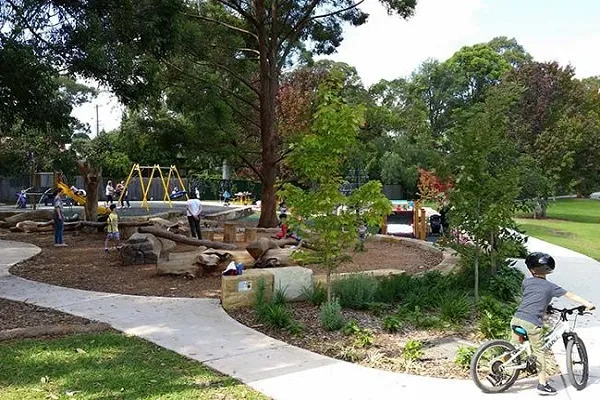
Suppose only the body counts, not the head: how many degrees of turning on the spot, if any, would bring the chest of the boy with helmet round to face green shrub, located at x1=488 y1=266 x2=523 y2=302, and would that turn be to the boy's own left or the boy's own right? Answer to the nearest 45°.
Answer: approximately 45° to the boy's own left

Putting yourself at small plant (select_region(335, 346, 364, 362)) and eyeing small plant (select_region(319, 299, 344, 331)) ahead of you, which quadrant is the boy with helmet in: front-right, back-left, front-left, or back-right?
back-right

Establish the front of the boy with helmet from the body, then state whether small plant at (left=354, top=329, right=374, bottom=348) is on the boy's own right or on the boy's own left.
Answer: on the boy's own left

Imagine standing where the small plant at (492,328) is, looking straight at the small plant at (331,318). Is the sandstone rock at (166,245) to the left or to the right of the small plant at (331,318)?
right

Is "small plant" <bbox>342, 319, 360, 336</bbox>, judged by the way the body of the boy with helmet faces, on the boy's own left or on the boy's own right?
on the boy's own left

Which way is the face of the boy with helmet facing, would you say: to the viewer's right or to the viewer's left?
to the viewer's right

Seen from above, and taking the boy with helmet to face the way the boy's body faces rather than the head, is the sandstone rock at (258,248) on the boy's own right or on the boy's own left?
on the boy's own left

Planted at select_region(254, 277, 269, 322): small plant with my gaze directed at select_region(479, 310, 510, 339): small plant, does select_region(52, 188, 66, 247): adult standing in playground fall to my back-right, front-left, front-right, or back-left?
back-left

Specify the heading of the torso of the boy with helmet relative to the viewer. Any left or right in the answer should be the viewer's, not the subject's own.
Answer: facing away from the viewer and to the right of the viewer

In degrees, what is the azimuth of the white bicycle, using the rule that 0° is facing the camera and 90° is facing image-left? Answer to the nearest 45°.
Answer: approximately 270°
